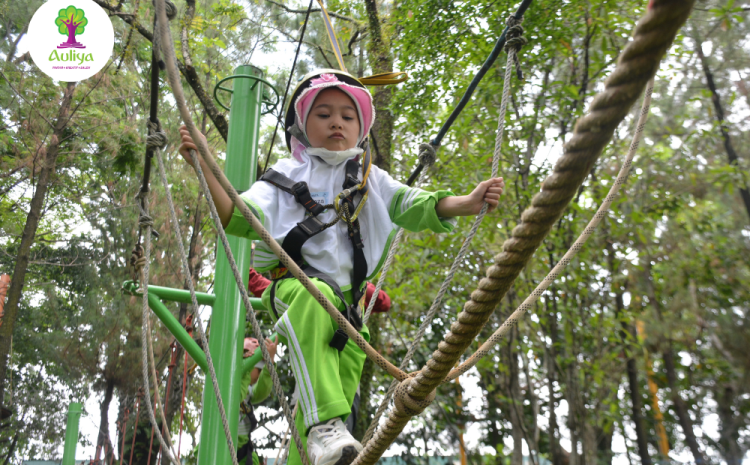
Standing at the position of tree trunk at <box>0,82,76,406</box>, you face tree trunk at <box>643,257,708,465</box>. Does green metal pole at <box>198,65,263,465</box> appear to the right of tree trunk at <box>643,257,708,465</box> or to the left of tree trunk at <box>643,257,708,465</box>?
right

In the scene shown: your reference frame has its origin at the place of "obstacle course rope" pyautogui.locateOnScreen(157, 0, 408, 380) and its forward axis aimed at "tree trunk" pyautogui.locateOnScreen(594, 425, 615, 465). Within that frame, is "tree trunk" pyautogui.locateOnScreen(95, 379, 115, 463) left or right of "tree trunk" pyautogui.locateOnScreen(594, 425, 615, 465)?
left

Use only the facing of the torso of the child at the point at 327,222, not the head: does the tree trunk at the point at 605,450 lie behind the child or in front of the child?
behind

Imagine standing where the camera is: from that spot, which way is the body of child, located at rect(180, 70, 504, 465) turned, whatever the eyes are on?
toward the camera

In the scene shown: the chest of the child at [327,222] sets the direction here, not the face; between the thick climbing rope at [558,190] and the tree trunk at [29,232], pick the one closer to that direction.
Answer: the thick climbing rope

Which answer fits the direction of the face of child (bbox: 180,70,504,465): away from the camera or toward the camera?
toward the camera

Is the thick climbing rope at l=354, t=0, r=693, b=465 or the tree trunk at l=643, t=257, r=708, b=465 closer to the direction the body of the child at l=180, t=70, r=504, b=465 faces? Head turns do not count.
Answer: the thick climbing rope

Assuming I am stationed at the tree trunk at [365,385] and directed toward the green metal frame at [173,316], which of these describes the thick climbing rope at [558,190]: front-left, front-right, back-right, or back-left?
front-left

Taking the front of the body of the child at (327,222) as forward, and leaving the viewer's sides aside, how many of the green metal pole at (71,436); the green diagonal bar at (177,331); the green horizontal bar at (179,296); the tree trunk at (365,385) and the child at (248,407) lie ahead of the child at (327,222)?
0

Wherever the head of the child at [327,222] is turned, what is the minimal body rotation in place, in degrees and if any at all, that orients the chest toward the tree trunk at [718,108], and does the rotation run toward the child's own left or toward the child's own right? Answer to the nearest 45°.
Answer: approximately 135° to the child's own left

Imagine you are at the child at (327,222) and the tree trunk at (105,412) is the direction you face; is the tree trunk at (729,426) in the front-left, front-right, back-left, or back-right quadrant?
front-right

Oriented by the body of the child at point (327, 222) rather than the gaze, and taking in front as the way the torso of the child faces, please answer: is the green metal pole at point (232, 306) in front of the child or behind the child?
behind

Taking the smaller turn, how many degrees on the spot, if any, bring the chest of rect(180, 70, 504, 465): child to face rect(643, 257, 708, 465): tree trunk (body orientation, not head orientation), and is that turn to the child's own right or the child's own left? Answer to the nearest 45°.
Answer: approximately 135° to the child's own left

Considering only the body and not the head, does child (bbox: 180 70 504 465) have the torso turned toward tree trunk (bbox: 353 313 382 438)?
no
